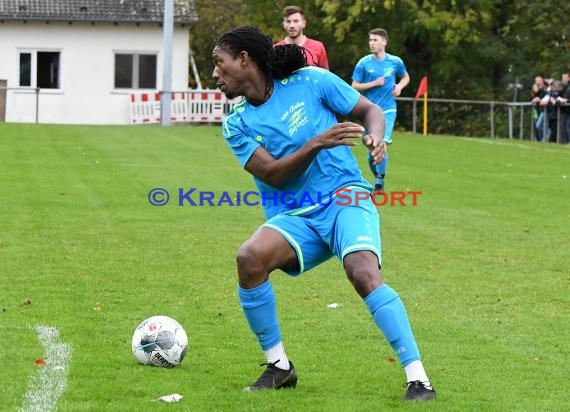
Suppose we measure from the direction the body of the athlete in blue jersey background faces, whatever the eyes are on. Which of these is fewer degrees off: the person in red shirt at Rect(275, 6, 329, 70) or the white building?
the person in red shirt

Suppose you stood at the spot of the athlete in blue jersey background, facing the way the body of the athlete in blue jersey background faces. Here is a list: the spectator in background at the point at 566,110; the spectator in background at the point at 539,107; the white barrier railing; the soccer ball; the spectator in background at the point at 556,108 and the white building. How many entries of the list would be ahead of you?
1

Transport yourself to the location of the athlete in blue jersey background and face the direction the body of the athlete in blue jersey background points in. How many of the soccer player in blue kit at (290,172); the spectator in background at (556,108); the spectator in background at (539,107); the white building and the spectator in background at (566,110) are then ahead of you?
1

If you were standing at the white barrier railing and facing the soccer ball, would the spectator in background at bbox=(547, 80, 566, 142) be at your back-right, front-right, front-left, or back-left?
front-left

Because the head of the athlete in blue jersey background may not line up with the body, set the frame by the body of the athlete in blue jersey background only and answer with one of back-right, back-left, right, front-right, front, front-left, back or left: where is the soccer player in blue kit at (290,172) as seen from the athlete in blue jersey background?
front

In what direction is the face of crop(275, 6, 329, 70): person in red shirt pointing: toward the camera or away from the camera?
toward the camera

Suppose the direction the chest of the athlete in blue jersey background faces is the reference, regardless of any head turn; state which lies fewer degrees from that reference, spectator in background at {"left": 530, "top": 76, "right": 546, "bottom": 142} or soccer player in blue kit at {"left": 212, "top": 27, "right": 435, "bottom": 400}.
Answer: the soccer player in blue kit

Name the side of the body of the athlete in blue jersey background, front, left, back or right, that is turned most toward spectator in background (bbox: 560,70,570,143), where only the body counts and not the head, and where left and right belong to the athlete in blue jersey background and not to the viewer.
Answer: back

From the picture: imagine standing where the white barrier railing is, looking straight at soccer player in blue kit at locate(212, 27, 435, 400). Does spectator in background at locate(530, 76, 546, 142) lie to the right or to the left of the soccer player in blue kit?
left

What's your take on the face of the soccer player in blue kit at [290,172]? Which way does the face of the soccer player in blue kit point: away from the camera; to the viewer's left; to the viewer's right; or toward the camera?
to the viewer's left

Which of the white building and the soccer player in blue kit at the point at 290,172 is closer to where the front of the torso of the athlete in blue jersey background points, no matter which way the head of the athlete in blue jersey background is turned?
the soccer player in blue kit

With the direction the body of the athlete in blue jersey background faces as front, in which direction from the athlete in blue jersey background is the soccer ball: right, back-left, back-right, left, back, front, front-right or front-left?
front

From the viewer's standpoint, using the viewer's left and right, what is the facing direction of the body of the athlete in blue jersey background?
facing the viewer

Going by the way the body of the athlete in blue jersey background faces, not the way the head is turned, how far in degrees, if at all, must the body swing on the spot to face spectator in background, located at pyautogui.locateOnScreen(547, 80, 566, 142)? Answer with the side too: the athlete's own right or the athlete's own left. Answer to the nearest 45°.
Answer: approximately 180°

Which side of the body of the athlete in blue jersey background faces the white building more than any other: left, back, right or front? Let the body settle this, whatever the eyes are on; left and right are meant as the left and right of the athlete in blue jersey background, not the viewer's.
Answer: back
